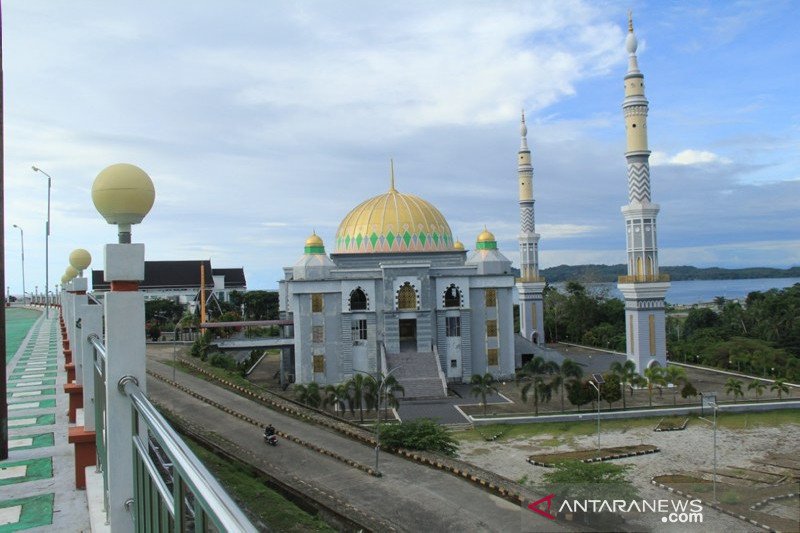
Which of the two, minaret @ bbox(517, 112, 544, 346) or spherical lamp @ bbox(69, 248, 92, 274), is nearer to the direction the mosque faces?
the spherical lamp

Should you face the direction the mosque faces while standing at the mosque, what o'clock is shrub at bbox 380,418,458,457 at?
The shrub is roughly at 12 o'clock from the mosque.

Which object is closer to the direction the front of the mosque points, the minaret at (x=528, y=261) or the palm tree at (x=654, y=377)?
the palm tree

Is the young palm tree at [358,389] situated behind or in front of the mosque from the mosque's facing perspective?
in front

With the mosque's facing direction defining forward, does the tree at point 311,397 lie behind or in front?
in front

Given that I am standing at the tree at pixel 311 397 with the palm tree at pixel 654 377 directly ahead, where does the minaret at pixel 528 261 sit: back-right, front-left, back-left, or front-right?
front-left

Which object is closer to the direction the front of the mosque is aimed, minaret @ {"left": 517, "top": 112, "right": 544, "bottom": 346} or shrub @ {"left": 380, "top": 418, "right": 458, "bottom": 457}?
the shrub

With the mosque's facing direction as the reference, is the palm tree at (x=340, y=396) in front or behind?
in front

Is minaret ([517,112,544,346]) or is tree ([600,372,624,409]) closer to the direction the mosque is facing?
the tree

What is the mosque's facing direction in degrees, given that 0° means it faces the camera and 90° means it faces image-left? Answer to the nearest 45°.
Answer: approximately 0°

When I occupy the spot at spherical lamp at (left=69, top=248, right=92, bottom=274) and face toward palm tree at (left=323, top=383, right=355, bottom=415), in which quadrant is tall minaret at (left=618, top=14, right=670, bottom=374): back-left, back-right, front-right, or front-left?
front-right

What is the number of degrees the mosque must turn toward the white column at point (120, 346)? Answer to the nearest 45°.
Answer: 0° — it already faces it

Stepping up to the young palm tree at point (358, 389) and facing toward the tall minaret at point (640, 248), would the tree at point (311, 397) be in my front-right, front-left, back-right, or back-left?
back-left

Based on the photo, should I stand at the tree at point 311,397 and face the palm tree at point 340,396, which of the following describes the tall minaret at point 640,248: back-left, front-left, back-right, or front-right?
front-left
